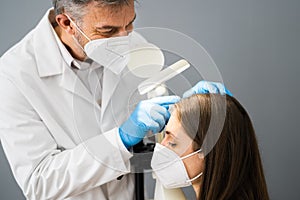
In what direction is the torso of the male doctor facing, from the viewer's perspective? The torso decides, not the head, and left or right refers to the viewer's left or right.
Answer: facing the viewer and to the right of the viewer

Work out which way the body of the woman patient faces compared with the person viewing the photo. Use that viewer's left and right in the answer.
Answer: facing to the left of the viewer

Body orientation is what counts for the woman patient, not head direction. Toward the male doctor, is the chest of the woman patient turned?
yes

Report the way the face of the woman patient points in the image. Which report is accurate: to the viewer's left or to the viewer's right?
to the viewer's left

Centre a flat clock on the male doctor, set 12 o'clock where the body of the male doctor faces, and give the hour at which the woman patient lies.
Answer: The woman patient is roughly at 11 o'clock from the male doctor.

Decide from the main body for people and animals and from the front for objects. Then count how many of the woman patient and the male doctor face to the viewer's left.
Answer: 1
